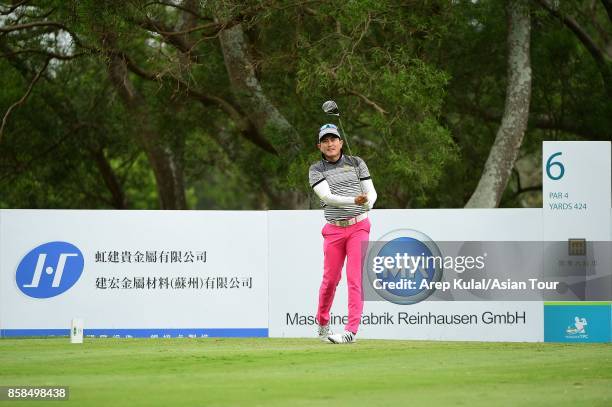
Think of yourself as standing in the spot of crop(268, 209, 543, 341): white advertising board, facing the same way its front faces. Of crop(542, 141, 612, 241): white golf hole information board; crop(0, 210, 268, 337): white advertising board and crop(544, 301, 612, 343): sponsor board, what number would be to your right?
1

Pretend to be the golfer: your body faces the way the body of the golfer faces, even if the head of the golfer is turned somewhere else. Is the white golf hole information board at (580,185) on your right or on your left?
on your left

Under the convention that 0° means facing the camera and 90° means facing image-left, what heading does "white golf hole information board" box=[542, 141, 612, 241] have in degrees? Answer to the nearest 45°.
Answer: approximately 0°

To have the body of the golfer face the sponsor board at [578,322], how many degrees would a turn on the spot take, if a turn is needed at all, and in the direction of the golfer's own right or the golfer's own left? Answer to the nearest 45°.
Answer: approximately 135° to the golfer's own left

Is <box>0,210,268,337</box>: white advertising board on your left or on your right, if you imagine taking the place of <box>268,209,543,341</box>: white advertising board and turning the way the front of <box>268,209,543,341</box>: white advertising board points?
on your right

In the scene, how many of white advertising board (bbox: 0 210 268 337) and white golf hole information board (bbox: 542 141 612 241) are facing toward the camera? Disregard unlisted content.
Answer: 2

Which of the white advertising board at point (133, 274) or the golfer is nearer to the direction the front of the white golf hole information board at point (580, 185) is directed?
the golfer

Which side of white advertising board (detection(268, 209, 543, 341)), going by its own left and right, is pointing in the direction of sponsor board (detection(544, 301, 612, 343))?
left

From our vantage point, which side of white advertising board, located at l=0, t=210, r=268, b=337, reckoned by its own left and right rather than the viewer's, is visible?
front

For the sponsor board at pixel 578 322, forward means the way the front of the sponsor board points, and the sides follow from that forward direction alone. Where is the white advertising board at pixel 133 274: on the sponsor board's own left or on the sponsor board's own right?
on the sponsor board's own right

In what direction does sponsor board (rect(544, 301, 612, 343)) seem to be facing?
toward the camera
